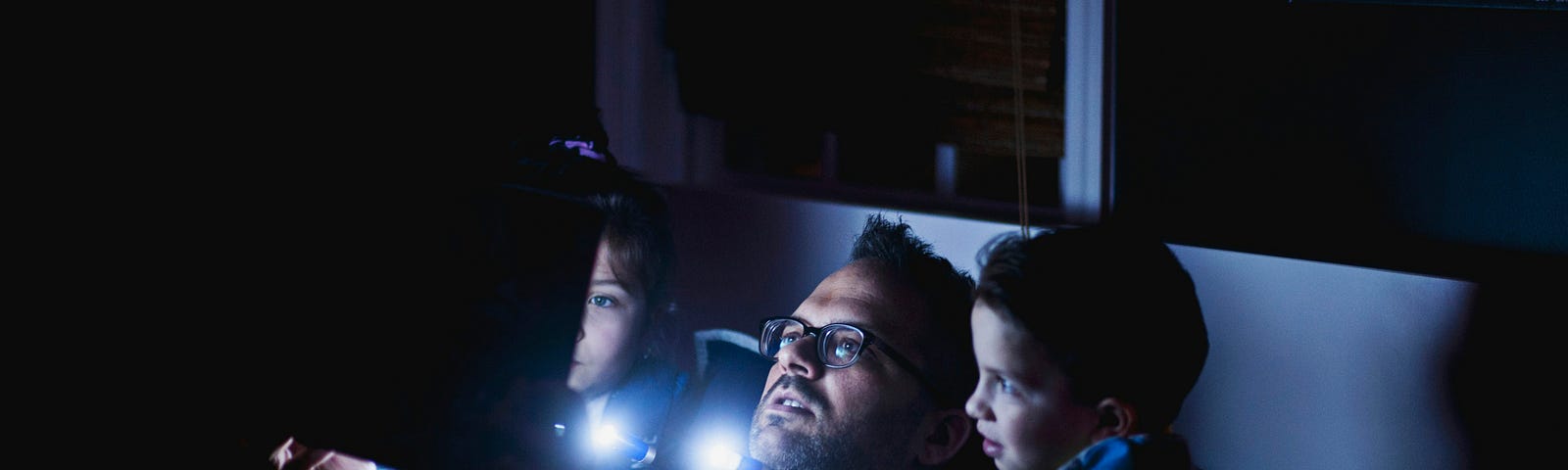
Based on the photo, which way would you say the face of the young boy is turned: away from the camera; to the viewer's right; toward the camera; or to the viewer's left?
to the viewer's left

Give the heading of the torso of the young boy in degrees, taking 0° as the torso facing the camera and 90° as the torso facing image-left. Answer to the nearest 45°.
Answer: approximately 90°

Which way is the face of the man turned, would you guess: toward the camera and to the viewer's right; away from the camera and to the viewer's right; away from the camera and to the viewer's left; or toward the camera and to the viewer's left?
toward the camera and to the viewer's left
